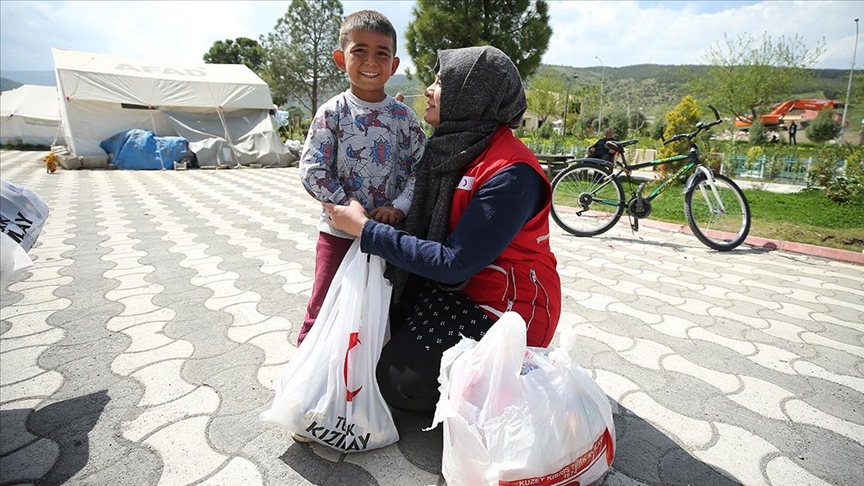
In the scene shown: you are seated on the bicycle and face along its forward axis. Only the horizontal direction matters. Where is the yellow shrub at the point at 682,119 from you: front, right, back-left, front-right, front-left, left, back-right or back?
left

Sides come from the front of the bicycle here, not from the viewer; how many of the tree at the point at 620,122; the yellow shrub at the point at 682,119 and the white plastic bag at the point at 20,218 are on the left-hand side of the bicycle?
2

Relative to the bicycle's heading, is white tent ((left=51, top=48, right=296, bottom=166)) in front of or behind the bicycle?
behind

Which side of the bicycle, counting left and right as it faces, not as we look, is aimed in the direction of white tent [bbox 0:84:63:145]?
back

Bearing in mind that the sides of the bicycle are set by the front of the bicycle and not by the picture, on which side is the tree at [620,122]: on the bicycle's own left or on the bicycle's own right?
on the bicycle's own left

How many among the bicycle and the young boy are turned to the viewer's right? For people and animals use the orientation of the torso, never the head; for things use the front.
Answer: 1

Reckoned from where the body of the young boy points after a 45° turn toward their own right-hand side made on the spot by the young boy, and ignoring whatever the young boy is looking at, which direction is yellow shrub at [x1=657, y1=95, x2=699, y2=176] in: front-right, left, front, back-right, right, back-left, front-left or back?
back

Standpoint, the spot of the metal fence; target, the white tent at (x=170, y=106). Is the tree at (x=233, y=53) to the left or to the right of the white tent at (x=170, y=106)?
right

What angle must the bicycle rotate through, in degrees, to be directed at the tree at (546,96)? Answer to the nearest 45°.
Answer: approximately 90° to its left

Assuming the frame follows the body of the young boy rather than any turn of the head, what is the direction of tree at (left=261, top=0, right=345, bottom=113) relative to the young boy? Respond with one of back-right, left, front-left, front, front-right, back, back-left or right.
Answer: back

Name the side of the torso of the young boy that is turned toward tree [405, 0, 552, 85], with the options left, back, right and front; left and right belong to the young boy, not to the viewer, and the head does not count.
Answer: back

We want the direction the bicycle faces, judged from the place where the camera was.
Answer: facing to the right of the viewer

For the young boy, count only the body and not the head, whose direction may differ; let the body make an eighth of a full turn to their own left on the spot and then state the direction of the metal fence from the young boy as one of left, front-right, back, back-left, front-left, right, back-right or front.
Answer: left
